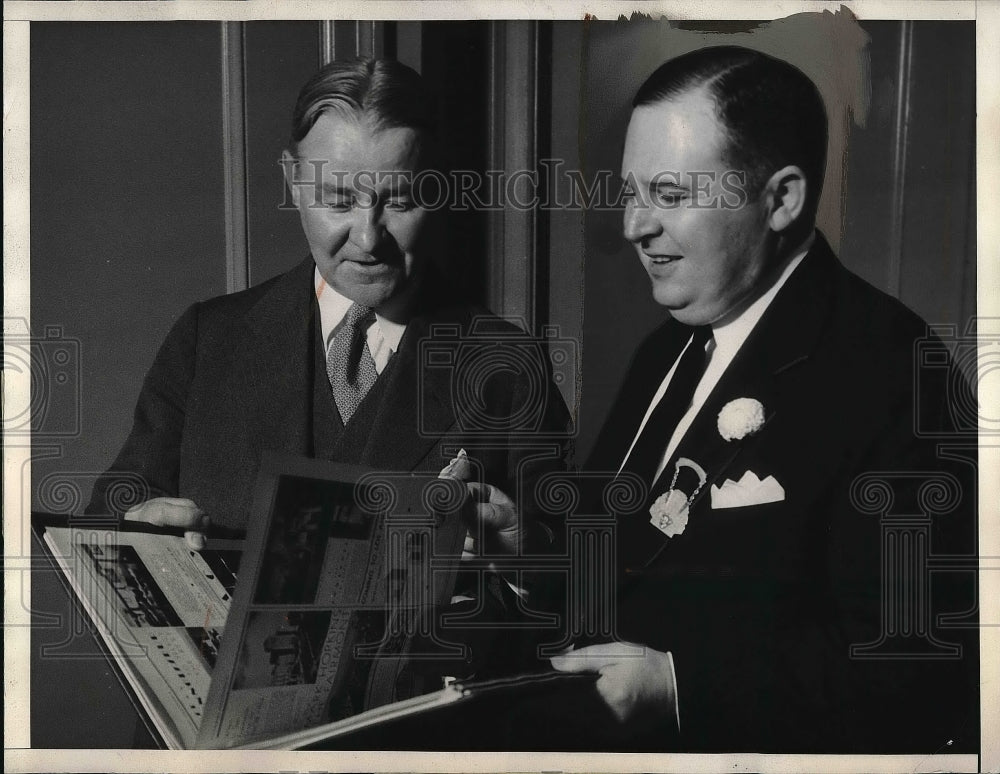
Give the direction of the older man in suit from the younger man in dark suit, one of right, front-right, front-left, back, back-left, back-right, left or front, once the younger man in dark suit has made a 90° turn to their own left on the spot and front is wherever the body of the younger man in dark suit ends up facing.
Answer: back-right

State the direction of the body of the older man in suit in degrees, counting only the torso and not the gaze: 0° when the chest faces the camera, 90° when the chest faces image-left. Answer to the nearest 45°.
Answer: approximately 0°

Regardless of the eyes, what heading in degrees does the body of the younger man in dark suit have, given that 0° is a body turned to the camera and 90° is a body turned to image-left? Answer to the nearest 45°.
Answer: approximately 45°
